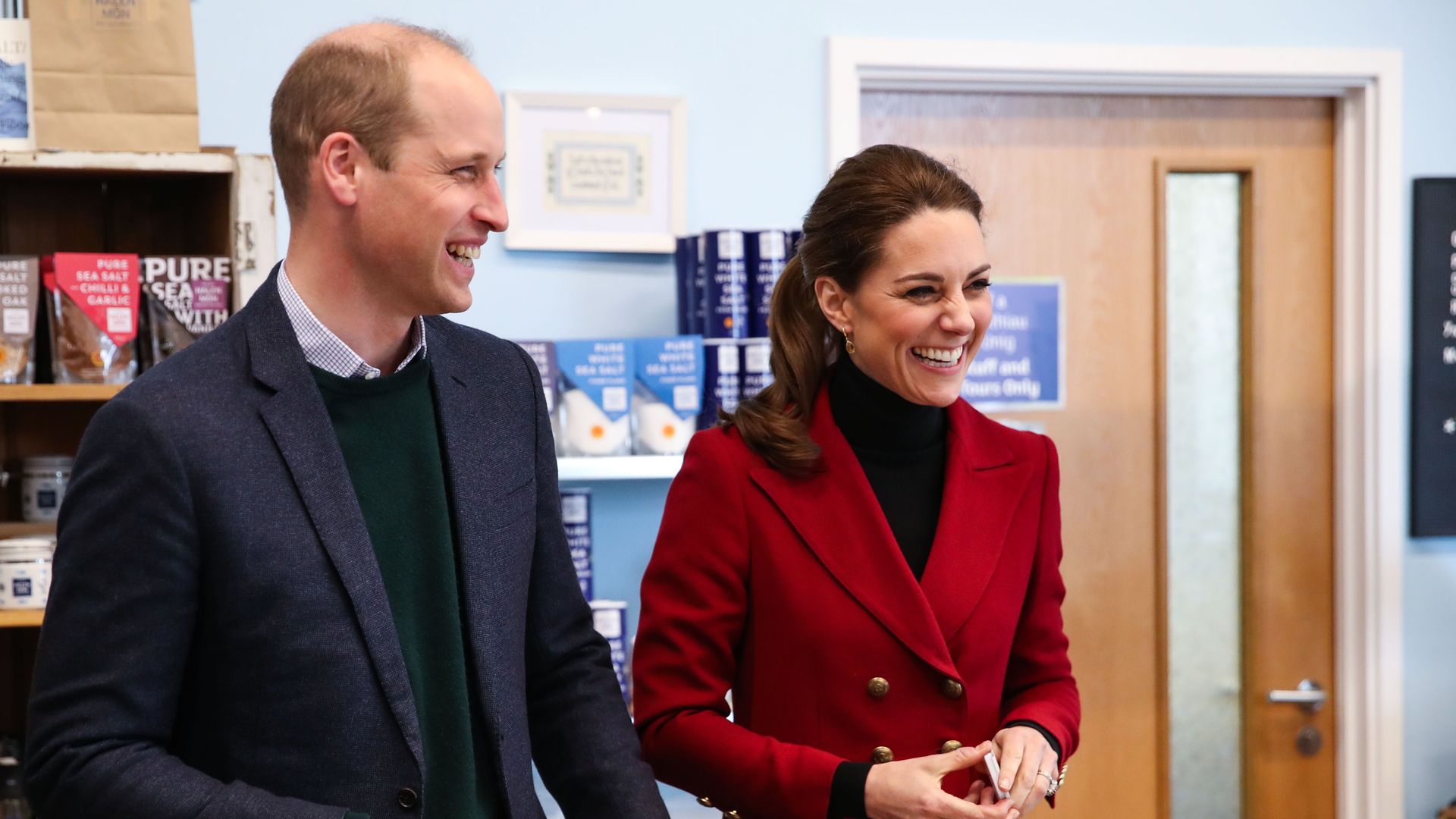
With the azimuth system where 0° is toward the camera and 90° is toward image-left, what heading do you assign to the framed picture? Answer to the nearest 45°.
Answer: approximately 0°

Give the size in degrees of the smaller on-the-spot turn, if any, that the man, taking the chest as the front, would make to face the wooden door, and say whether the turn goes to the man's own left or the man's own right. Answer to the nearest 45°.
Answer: approximately 90° to the man's own left

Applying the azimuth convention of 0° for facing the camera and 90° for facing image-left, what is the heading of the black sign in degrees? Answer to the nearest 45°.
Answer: approximately 0°

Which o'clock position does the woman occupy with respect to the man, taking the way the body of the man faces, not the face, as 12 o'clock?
The woman is roughly at 10 o'clock from the man.

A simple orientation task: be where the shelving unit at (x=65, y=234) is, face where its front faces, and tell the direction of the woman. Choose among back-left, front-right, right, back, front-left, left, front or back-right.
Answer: front-left

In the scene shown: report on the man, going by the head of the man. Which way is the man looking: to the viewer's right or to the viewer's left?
to the viewer's right

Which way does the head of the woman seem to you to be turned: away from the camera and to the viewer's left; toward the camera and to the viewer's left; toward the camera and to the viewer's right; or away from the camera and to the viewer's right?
toward the camera and to the viewer's right

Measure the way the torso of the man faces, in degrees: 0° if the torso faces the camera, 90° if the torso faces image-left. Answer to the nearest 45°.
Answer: approximately 315°

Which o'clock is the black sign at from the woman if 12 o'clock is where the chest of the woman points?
The black sign is roughly at 9 o'clock from the woman.
